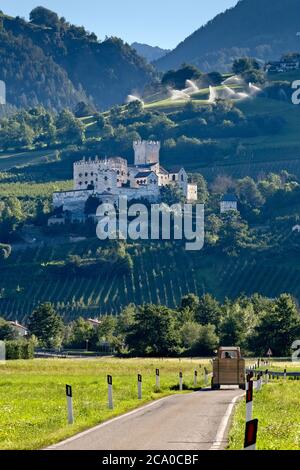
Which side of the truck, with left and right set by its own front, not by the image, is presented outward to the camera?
back
